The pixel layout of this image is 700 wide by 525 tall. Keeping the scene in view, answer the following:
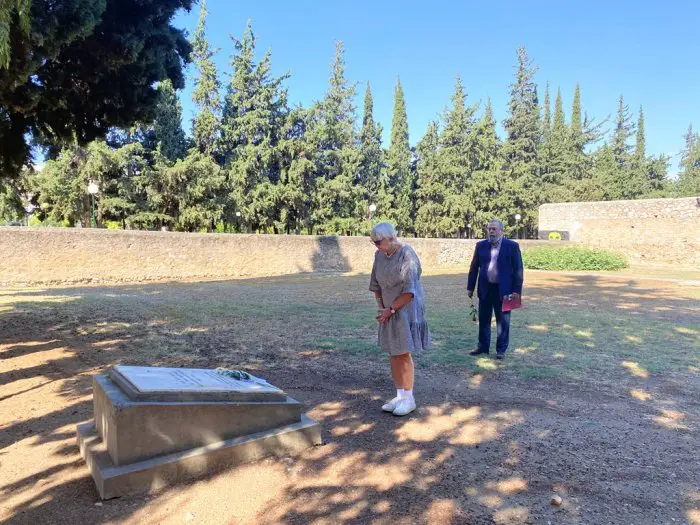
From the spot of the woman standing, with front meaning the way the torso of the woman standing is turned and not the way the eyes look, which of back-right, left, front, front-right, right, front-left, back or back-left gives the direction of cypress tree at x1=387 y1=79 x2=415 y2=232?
back-right

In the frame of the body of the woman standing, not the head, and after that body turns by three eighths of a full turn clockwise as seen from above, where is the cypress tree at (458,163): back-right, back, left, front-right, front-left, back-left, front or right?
front

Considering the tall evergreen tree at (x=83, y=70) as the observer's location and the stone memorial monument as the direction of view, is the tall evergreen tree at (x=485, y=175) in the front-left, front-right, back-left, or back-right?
back-left

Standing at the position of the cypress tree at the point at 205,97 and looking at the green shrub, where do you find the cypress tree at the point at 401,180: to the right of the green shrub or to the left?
left

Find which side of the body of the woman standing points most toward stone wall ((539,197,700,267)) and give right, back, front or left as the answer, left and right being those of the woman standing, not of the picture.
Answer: back

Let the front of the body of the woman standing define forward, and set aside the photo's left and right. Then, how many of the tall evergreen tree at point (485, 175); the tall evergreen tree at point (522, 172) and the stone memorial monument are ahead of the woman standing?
1

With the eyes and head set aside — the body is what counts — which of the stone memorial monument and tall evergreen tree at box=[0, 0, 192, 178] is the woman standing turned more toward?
the stone memorial monument

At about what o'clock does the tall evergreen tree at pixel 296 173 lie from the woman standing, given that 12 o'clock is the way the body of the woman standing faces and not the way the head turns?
The tall evergreen tree is roughly at 4 o'clock from the woman standing.

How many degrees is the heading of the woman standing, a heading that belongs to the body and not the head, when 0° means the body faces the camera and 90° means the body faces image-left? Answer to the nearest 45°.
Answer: approximately 45°

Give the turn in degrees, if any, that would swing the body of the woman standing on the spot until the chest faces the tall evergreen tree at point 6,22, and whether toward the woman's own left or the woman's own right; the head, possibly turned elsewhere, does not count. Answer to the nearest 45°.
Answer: approximately 45° to the woman's own right

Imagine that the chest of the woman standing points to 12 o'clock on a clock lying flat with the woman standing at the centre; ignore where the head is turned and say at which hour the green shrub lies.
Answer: The green shrub is roughly at 5 o'clock from the woman standing.

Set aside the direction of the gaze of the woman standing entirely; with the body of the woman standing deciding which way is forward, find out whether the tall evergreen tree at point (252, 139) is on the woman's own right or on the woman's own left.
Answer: on the woman's own right

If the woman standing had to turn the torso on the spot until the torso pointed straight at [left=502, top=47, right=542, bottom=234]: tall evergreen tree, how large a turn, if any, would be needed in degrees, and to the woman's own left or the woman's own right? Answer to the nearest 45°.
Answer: approximately 135° to the woman's own right
